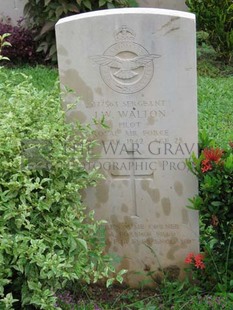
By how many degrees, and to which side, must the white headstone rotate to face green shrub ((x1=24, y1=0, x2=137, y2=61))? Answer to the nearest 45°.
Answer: approximately 180°

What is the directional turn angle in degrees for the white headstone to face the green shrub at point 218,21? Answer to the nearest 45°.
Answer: approximately 180°

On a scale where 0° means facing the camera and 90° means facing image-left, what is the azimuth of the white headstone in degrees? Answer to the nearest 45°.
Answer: approximately 0°
